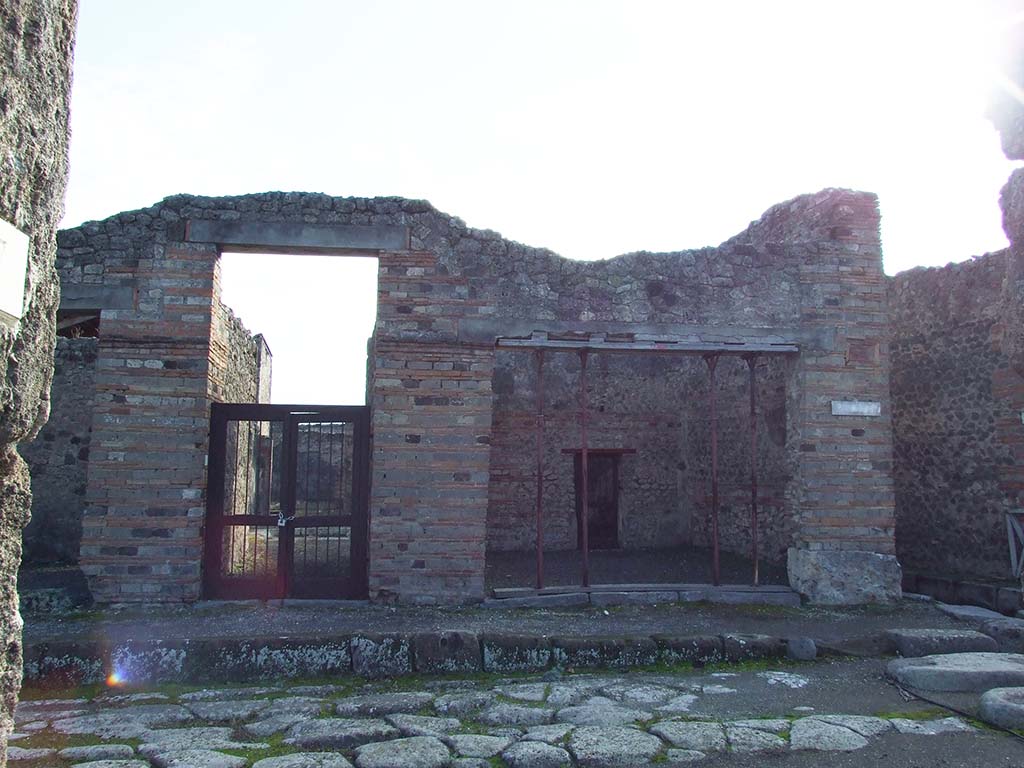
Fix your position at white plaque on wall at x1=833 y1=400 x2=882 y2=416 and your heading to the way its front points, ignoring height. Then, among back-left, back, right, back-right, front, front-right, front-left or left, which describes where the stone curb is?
front-right

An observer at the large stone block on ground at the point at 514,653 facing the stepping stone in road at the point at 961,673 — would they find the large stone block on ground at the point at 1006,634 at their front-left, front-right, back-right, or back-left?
front-left

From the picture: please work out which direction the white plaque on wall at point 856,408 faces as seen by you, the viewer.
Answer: facing the viewer

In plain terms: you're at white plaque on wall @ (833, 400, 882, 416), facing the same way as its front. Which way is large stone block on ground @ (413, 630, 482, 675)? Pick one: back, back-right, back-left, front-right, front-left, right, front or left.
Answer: front-right

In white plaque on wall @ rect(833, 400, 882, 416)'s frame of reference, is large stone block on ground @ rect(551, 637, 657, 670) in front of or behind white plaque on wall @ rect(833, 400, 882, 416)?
in front

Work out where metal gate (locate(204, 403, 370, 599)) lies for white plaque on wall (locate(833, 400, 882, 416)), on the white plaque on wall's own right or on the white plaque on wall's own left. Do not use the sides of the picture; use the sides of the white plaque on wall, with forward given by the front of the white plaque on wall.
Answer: on the white plaque on wall's own right

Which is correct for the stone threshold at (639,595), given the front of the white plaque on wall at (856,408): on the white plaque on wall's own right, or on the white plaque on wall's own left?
on the white plaque on wall's own right

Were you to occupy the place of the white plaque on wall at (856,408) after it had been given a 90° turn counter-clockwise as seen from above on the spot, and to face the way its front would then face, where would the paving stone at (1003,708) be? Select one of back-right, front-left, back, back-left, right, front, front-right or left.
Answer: right

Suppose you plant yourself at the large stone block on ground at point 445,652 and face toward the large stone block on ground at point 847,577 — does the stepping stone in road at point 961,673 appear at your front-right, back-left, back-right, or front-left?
front-right

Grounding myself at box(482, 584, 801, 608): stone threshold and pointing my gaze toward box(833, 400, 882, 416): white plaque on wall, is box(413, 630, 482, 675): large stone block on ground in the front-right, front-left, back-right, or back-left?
back-right

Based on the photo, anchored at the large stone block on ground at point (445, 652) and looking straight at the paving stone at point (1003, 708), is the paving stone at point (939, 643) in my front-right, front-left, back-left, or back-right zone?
front-left

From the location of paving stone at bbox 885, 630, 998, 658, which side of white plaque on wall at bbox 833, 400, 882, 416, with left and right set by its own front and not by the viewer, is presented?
front
